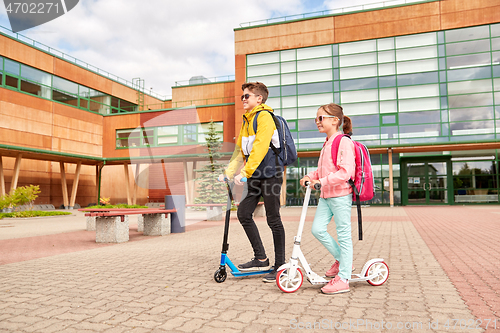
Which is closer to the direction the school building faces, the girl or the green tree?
the girl

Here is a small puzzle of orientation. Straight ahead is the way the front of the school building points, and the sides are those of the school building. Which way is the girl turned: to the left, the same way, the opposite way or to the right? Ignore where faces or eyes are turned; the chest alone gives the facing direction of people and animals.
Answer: to the right

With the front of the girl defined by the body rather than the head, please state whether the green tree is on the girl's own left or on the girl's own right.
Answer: on the girl's own right

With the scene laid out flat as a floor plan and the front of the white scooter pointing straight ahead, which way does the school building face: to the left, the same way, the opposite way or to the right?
to the left

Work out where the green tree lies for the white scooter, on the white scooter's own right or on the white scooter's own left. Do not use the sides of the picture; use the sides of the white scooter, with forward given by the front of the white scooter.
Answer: on the white scooter's own right

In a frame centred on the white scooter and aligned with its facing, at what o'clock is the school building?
The school building is roughly at 3 o'clock from the white scooter.

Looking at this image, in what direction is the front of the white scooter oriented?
to the viewer's left

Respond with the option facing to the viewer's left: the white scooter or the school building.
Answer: the white scooter

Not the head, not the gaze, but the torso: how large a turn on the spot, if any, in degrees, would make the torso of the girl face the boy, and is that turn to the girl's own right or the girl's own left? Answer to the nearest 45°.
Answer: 0° — they already face them

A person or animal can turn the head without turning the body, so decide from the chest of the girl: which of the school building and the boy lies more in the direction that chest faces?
the boy

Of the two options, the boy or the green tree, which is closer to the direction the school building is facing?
the boy

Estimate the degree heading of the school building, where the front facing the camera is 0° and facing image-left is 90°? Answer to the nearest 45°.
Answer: approximately 0°

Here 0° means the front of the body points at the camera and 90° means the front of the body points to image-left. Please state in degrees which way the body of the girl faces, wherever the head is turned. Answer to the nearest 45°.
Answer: approximately 90°
